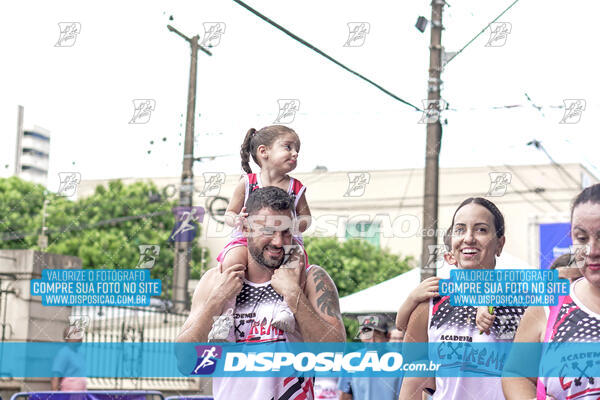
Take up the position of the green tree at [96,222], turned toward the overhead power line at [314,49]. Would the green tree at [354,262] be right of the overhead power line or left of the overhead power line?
left

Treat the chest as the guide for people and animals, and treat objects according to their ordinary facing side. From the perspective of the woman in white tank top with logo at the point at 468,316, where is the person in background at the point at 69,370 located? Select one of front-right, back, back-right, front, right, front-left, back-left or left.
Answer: back-right

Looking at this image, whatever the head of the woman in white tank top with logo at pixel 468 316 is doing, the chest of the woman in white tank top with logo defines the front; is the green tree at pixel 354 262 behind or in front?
behind

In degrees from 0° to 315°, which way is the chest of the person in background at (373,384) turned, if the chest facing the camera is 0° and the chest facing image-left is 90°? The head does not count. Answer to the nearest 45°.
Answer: approximately 45°

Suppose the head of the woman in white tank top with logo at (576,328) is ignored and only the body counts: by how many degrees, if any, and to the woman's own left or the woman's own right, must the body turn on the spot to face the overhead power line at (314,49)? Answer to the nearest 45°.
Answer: approximately 135° to the woman's own right

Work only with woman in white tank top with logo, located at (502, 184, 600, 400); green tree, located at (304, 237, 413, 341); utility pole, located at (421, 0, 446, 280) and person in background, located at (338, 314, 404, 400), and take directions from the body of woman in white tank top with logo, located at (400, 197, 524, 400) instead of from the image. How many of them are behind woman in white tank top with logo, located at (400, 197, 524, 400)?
3

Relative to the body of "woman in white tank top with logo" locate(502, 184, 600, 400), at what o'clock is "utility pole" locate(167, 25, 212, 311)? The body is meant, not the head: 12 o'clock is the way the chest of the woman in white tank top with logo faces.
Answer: The utility pole is roughly at 5 o'clock from the woman in white tank top with logo.

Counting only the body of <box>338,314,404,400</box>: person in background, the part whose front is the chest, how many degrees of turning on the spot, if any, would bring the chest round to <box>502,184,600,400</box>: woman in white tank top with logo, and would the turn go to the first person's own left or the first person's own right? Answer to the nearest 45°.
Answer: approximately 45° to the first person's own left

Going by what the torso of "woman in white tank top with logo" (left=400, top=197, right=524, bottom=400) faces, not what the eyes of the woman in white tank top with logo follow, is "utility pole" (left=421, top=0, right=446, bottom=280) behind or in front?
behind

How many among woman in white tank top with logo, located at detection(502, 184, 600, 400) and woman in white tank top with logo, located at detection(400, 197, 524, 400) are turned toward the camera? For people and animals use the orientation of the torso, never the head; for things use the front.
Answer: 2

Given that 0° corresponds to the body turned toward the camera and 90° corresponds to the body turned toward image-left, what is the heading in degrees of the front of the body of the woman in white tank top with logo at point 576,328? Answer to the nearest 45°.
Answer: approximately 0°

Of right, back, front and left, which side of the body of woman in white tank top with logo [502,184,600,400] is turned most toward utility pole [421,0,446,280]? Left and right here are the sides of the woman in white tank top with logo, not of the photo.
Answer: back
